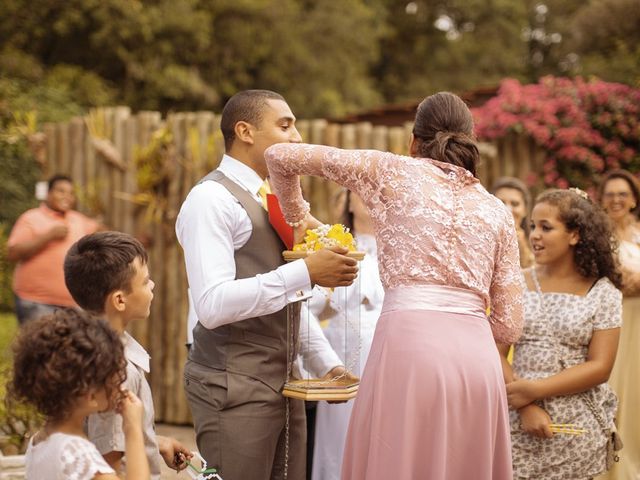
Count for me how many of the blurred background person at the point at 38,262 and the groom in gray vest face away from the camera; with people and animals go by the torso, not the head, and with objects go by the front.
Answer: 0

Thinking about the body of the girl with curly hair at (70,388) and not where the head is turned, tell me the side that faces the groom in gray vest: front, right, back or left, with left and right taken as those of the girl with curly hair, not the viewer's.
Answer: front

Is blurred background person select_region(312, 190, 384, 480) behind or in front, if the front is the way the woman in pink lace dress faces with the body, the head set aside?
in front

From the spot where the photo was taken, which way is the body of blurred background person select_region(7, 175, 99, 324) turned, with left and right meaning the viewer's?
facing the viewer and to the right of the viewer

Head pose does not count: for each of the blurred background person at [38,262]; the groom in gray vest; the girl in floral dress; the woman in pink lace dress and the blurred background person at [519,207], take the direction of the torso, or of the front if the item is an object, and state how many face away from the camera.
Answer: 1

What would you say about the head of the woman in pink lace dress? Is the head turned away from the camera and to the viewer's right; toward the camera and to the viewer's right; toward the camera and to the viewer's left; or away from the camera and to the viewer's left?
away from the camera and to the viewer's left

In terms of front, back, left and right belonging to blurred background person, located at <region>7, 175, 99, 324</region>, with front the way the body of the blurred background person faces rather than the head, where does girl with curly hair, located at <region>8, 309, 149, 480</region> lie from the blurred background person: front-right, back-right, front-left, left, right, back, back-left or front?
front-right

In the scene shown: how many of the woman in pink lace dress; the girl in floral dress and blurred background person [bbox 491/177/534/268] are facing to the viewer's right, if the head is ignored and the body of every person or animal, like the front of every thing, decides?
0

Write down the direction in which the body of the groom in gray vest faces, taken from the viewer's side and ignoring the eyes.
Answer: to the viewer's right

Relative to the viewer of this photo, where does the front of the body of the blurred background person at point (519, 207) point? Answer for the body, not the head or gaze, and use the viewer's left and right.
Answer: facing the viewer and to the left of the viewer

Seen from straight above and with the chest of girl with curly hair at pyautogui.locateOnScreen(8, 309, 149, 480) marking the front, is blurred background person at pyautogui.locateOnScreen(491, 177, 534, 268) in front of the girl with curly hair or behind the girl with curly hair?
in front

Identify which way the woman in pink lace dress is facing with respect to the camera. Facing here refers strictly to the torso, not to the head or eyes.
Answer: away from the camera

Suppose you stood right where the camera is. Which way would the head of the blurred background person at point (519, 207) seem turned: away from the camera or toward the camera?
toward the camera

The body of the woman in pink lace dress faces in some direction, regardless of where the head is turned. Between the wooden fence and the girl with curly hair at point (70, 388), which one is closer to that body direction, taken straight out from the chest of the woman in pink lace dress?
the wooden fence

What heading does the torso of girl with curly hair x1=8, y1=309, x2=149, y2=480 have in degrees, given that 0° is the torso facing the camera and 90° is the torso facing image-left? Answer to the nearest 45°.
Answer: approximately 225°

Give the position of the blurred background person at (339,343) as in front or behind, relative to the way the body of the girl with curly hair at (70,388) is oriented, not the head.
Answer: in front
